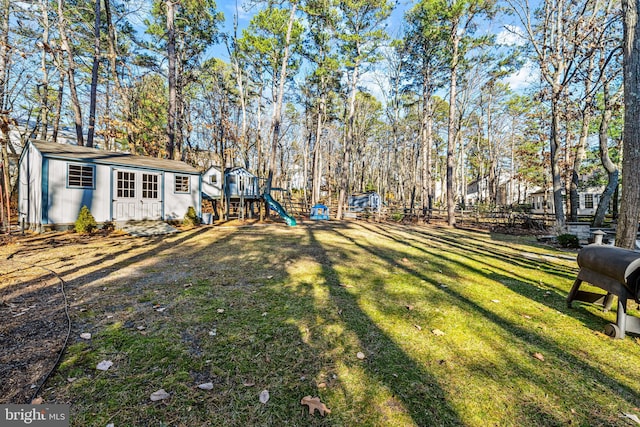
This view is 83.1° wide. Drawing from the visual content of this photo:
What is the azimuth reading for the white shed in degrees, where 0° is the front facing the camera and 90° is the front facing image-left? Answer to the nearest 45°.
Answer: approximately 315°

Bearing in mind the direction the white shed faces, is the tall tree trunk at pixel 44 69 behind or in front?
behind

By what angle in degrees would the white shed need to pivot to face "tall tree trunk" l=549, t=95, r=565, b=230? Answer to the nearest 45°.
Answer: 0° — it already faces it

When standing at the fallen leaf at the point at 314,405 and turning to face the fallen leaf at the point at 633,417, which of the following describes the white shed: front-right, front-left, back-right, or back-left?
back-left

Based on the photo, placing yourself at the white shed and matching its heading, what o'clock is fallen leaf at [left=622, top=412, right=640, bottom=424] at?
The fallen leaf is roughly at 1 o'clock from the white shed.

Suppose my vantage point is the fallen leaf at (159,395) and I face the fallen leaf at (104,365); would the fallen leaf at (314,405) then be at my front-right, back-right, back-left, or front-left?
back-right

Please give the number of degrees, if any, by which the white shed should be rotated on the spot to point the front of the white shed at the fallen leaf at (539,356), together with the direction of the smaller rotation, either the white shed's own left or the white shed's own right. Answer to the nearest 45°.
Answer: approximately 45° to the white shed's own right

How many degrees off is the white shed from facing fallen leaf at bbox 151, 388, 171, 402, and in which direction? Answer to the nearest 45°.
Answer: approximately 45° to its right

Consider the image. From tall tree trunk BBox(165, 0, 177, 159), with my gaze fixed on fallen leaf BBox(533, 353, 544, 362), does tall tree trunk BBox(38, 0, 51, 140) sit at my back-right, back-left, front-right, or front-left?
back-right
